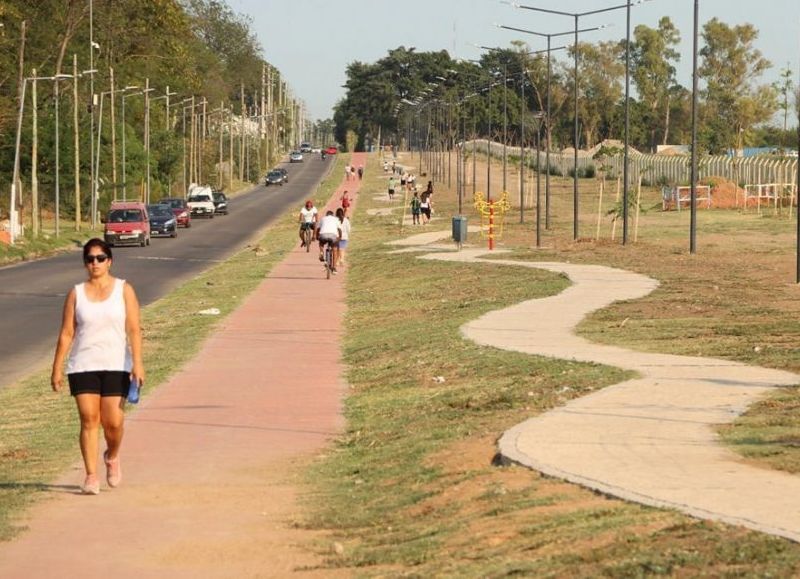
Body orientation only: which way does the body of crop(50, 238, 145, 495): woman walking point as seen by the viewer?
toward the camera

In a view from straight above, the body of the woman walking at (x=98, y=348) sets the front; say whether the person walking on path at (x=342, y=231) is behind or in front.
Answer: behind

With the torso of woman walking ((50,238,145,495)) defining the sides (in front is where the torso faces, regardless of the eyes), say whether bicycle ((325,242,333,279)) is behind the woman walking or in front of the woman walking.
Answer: behind

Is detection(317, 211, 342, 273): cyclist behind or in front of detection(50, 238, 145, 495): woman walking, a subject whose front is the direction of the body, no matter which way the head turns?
behind
